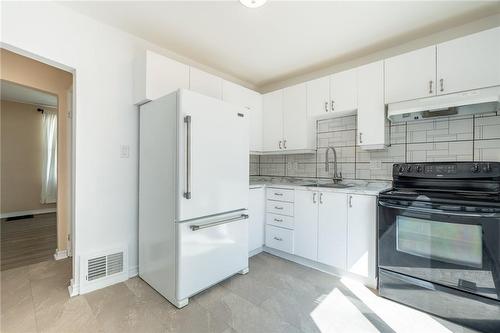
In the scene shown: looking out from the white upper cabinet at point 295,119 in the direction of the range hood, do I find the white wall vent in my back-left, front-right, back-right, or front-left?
back-right

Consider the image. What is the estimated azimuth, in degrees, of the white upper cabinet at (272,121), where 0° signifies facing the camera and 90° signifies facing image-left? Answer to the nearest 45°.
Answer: approximately 45°

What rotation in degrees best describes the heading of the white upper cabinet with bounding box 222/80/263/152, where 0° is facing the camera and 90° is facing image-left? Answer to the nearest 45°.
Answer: approximately 315°

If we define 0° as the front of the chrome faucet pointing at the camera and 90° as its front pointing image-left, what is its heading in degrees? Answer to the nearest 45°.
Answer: approximately 45°

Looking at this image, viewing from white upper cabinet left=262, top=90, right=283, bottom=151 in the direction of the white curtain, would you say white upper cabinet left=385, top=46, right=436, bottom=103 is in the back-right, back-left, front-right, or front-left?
back-left

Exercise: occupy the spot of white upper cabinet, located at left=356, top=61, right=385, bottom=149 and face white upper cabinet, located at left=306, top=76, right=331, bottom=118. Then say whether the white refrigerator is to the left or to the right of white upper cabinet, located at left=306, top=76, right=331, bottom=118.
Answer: left
